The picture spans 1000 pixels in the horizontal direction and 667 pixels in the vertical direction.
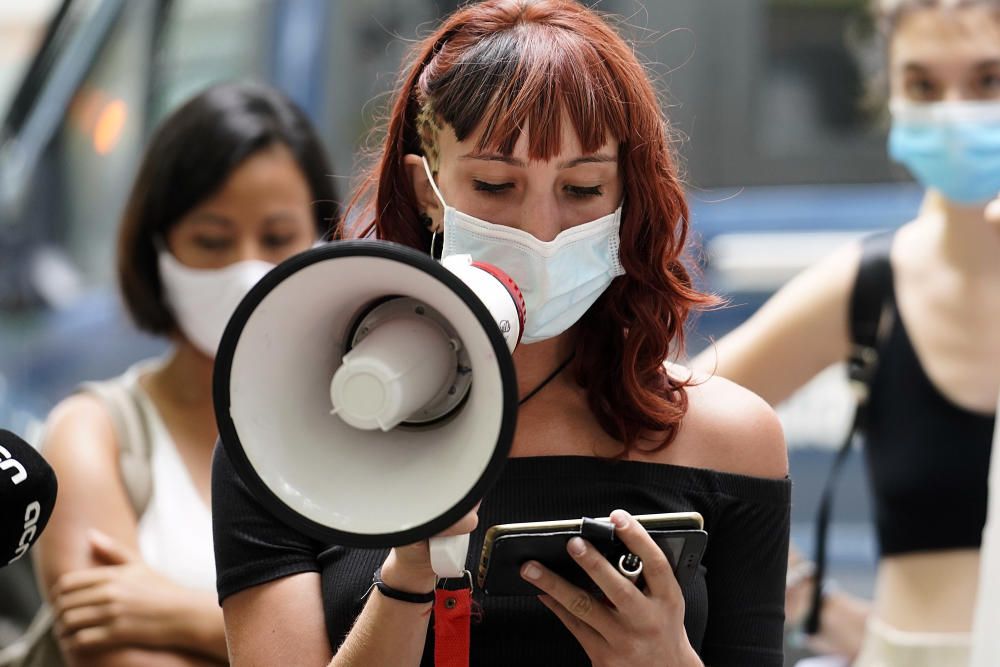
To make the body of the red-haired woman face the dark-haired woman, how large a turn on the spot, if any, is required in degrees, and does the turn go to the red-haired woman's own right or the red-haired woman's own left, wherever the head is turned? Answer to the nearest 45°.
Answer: approximately 135° to the red-haired woman's own right

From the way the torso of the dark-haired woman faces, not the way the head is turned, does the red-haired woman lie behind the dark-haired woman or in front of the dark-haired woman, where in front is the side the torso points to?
in front

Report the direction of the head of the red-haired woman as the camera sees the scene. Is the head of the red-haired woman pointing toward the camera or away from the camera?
toward the camera

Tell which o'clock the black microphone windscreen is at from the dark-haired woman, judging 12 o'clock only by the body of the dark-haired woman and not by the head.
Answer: The black microphone windscreen is roughly at 2 o'clock from the dark-haired woman.

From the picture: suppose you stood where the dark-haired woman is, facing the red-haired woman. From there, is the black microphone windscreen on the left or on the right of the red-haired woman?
right

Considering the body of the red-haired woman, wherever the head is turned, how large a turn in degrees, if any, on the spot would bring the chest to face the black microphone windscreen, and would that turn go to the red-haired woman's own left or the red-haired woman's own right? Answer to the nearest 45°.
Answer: approximately 45° to the red-haired woman's own right

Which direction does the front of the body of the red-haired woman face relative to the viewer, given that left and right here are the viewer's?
facing the viewer

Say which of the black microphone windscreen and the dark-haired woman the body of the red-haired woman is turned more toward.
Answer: the black microphone windscreen

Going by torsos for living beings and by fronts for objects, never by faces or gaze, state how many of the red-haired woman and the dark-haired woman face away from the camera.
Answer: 0
